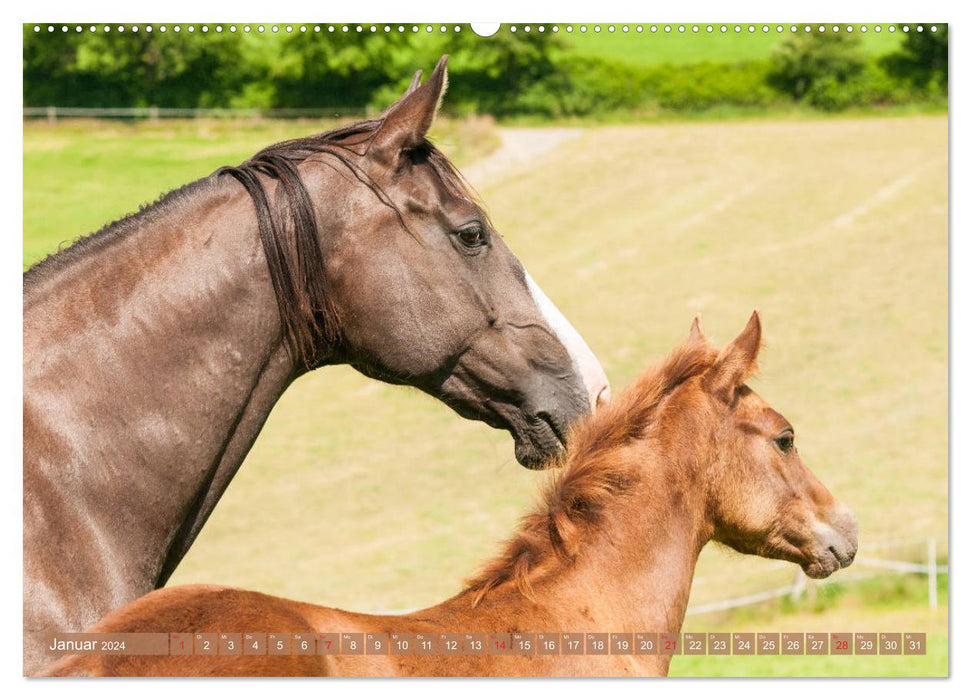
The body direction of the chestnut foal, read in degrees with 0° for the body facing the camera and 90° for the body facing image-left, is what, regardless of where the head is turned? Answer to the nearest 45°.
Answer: approximately 270°

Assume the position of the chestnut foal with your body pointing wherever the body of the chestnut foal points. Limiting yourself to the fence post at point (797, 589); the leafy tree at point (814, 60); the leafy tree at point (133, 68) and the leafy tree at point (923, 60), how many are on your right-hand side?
0

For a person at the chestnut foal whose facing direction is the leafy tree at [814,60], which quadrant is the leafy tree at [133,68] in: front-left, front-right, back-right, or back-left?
front-left

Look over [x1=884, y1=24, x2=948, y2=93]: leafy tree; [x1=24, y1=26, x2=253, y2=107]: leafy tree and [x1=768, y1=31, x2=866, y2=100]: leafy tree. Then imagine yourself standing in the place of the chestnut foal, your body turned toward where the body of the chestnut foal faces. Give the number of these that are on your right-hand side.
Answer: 0

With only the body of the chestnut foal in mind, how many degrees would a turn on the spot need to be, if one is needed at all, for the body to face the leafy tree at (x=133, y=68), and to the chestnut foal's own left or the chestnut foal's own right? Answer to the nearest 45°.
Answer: approximately 135° to the chestnut foal's own left

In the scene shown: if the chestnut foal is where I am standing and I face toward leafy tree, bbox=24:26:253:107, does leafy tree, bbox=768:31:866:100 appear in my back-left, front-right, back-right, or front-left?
front-right

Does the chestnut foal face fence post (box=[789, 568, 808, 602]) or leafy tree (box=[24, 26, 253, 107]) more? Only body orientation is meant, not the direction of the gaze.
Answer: the fence post

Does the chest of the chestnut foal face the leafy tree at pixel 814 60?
no

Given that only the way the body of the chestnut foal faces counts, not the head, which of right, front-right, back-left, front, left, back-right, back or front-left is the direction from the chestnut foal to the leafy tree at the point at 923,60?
front-left

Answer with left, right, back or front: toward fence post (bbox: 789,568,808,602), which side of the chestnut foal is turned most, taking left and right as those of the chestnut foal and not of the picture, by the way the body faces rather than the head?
left
